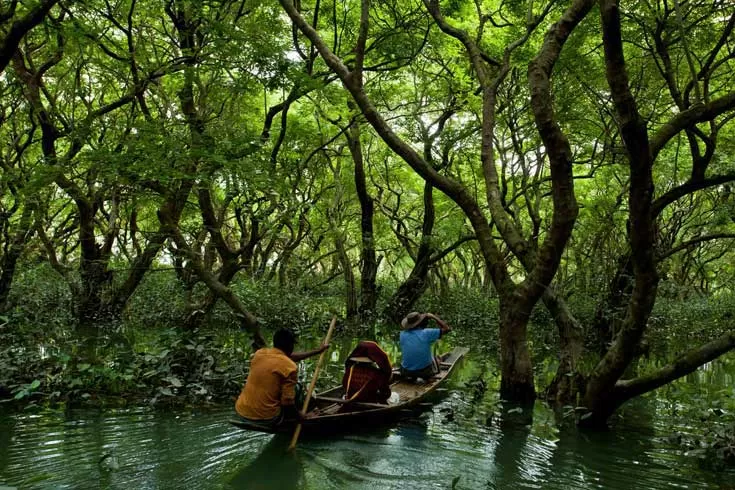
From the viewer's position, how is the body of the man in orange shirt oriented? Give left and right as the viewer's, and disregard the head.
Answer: facing away from the viewer and to the right of the viewer

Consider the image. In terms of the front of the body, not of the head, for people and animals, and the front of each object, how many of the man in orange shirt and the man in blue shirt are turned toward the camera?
0

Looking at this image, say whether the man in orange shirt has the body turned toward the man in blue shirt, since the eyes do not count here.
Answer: yes

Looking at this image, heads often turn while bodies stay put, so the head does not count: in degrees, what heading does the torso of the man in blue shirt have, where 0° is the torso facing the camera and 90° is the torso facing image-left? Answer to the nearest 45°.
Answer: approximately 225°

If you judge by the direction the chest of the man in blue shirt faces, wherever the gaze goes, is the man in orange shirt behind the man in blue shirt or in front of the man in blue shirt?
behind
